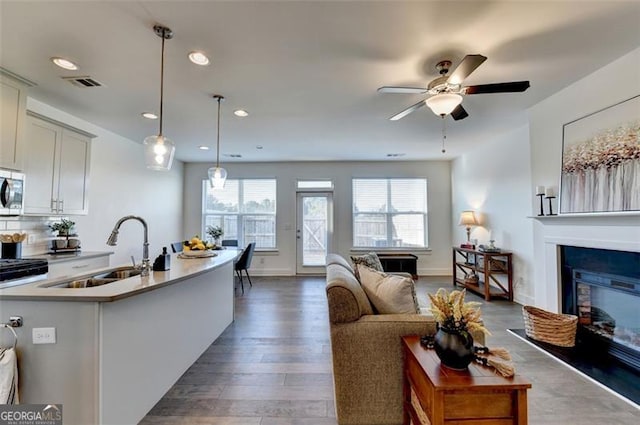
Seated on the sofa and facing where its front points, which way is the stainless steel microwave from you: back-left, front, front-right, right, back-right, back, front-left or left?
back

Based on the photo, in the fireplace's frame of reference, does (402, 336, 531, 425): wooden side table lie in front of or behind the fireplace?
in front

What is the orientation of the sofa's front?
to the viewer's right

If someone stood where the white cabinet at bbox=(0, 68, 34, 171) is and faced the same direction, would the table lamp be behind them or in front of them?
in front

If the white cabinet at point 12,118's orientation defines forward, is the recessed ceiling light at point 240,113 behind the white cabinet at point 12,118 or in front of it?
in front

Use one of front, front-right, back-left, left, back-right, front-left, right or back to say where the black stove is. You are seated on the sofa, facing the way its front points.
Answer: back

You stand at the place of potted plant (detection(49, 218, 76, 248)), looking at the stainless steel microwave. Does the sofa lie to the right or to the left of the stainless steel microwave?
left

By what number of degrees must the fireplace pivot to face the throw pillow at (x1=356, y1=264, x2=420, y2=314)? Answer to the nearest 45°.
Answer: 0° — it already faces it

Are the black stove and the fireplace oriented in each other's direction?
yes

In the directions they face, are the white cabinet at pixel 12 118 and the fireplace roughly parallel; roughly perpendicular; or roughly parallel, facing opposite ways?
roughly parallel, facing opposite ways

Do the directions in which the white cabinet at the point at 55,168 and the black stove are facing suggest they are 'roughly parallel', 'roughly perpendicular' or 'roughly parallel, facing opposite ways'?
roughly parallel

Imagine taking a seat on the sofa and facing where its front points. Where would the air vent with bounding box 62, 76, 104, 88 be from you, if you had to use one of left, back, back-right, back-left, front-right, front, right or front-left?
back

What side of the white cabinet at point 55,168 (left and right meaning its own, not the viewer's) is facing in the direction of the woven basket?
front

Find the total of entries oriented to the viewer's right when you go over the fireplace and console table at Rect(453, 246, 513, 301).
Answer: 0

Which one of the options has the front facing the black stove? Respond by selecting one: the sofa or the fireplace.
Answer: the fireplace

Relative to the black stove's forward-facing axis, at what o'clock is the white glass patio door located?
The white glass patio door is roughly at 10 o'clock from the black stove.

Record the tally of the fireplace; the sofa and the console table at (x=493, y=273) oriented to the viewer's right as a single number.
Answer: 1

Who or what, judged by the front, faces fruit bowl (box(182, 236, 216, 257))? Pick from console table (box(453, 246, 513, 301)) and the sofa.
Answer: the console table
